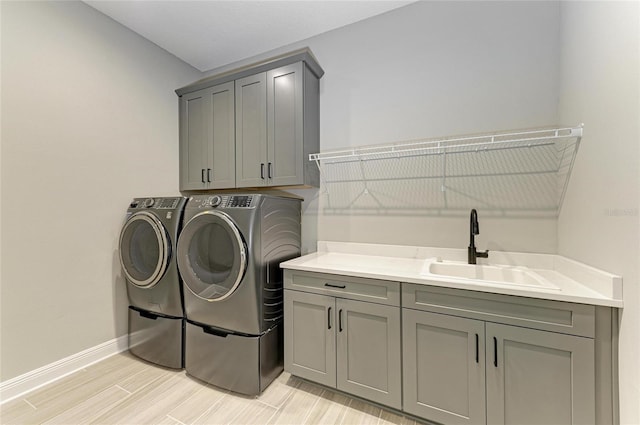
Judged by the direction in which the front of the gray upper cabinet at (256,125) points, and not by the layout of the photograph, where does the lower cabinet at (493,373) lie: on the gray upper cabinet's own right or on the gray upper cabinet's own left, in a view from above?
on the gray upper cabinet's own left

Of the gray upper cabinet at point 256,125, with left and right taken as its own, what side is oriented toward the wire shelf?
left

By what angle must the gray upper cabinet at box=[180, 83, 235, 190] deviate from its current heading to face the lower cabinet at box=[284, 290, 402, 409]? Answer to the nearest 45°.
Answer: approximately 90° to its left

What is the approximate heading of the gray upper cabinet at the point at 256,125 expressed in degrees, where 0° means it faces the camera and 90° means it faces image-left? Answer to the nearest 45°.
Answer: approximately 45°

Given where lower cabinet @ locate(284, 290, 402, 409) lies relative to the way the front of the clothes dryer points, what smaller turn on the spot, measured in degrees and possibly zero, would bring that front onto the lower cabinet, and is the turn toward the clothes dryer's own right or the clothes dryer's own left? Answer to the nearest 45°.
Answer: approximately 90° to the clothes dryer's own left

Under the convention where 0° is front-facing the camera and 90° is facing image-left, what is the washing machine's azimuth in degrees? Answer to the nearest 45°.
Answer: approximately 45°

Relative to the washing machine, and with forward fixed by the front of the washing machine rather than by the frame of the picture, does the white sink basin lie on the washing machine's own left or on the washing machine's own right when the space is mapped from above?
on the washing machine's own left

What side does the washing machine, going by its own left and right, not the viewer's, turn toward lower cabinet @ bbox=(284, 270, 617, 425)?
left

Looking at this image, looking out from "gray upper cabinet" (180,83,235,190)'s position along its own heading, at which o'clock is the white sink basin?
The white sink basin is roughly at 9 o'clock from the gray upper cabinet.
